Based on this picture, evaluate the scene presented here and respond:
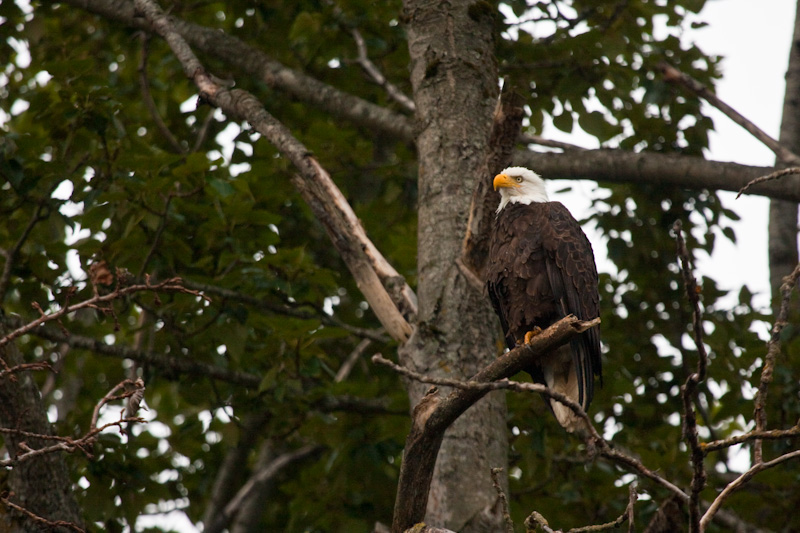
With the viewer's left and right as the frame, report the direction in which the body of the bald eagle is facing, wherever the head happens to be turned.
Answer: facing the viewer and to the left of the viewer

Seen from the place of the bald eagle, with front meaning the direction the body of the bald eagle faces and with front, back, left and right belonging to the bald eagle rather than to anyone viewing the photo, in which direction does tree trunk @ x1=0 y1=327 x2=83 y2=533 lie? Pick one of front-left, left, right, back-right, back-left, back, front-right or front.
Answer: front-right

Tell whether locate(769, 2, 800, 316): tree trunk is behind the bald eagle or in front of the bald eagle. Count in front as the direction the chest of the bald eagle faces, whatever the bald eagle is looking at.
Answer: behind
